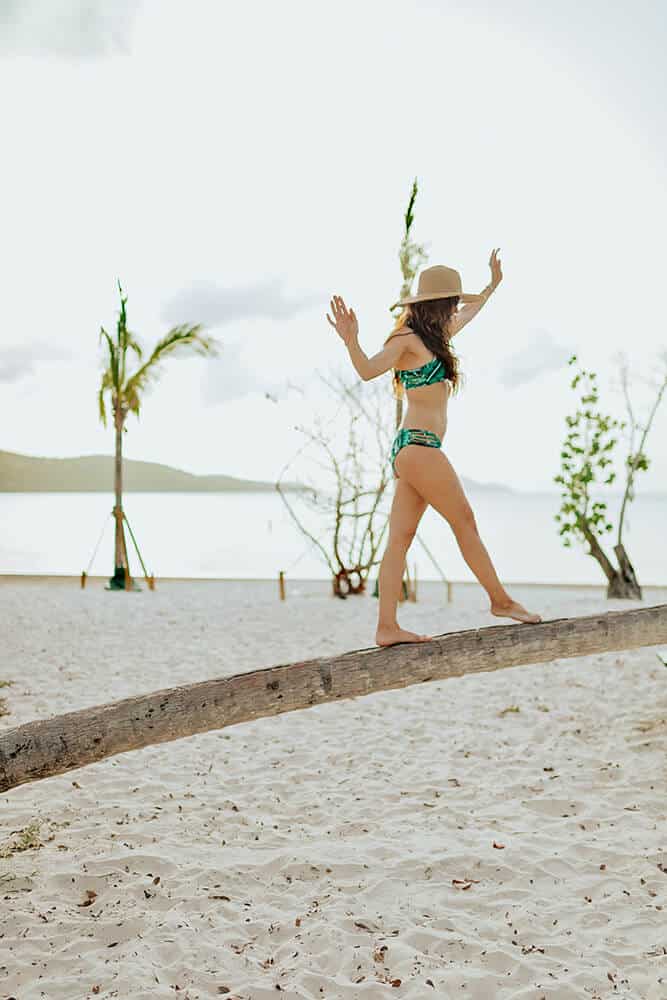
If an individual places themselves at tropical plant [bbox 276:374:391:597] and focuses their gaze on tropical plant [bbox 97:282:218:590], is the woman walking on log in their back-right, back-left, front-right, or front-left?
back-left

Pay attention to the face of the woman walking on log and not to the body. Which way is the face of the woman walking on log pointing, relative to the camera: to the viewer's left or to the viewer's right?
to the viewer's right

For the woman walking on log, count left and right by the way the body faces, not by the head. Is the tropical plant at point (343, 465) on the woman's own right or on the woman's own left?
on the woman's own left

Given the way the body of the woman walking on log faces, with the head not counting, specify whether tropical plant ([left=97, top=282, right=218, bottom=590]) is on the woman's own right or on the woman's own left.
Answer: on the woman's own left

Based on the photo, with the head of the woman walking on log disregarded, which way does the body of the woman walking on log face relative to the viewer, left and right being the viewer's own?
facing to the right of the viewer
